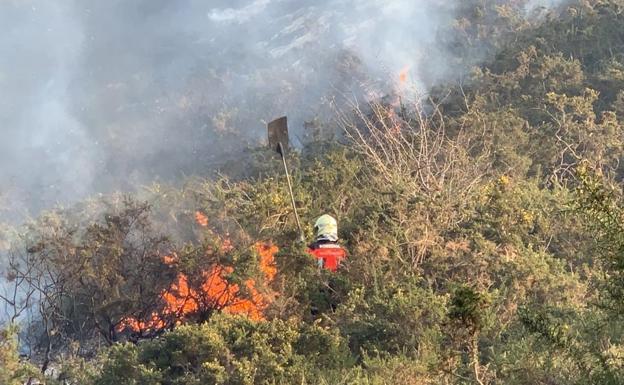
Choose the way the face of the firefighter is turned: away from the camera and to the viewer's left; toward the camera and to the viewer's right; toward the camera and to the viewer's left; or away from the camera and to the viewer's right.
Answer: away from the camera and to the viewer's left

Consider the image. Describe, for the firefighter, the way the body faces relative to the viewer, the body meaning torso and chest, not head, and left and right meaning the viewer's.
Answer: facing away from the viewer and to the left of the viewer
